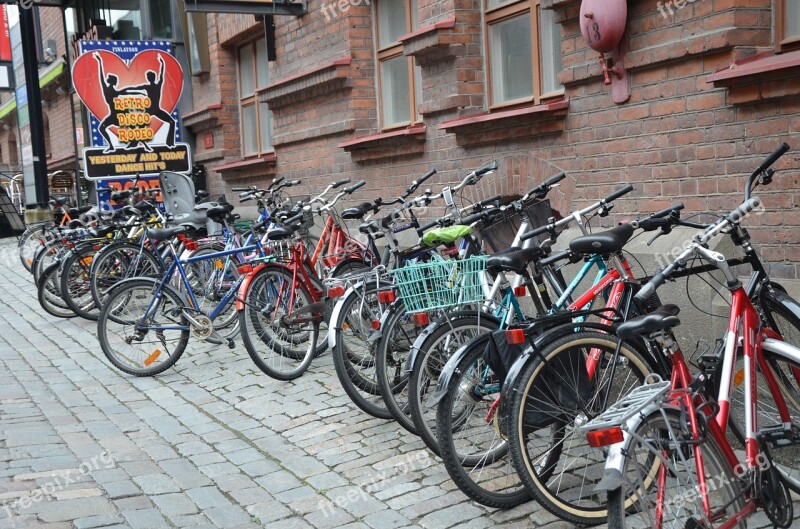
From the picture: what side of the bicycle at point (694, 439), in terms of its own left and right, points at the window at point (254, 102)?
left

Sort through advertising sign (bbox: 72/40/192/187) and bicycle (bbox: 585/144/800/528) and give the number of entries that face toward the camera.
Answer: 1

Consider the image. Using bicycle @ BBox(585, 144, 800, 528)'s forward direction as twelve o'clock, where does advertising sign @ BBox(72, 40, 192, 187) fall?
The advertising sign is roughly at 9 o'clock from the bicycle.

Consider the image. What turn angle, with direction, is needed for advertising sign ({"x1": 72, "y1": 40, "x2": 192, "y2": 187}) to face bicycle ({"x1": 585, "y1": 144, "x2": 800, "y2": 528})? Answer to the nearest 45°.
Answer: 0° — it already faces it

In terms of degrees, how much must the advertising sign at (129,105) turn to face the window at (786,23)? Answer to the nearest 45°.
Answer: approximately 45° to its left

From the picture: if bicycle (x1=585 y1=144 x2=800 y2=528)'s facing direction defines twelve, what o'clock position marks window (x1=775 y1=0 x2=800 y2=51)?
The window is roughly at 11 o'clock from the bicycle.

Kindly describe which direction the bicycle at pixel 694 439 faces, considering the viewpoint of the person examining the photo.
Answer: facing away from the viewer and to the right of the viewer

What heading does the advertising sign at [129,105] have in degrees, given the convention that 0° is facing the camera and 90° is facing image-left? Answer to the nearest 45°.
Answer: approximately 0°
